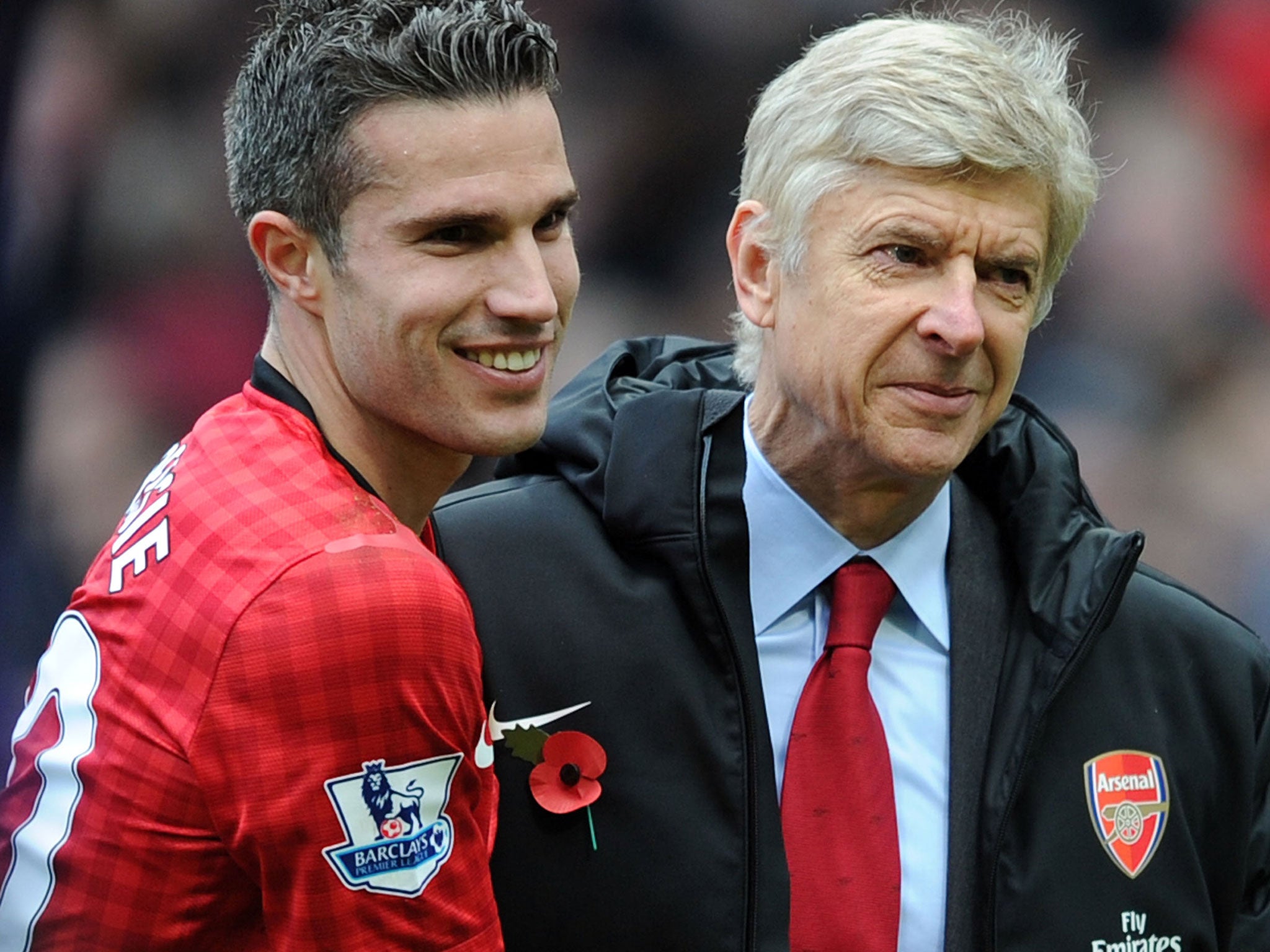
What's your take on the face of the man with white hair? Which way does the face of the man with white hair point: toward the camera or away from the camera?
toward the camera

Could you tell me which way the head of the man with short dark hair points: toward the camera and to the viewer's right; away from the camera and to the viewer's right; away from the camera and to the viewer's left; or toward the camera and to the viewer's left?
toward the camera and to the viewer's right

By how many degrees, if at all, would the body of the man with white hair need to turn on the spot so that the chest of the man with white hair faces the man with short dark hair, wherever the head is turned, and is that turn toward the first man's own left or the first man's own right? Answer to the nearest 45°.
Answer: approximately 45° to the first man's own right

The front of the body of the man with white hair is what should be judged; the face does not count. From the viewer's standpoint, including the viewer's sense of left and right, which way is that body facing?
facing the viewer
